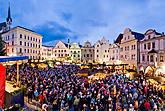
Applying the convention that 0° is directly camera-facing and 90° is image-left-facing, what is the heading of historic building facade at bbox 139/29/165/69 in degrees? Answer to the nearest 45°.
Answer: approximately 45°
